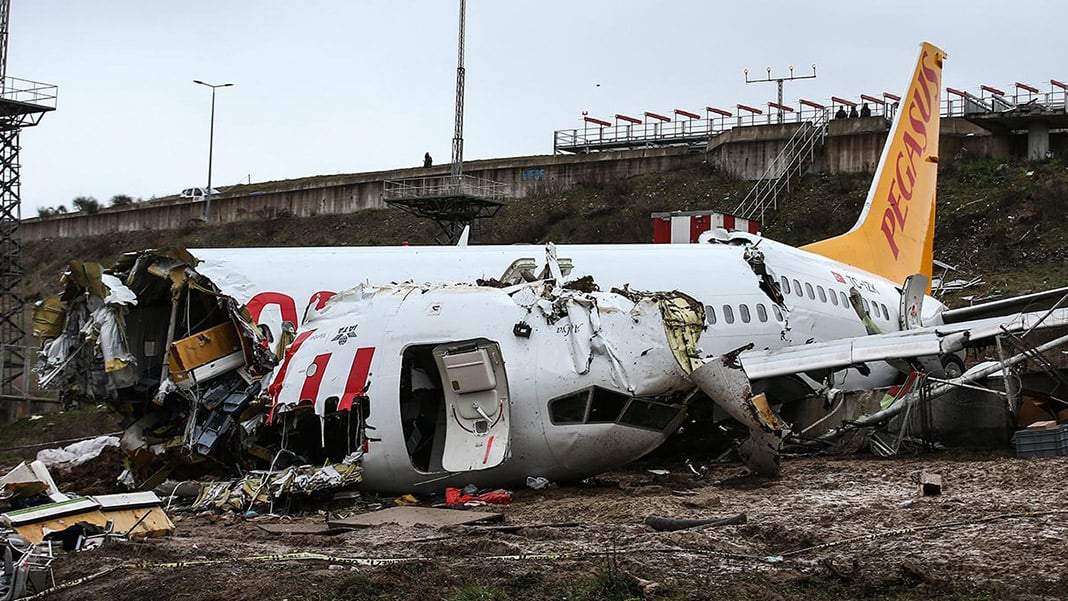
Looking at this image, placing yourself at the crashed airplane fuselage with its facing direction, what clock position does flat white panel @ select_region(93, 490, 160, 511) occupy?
The flat white panel is roughly at 12 o'clock from the crashed airplane fuselage.

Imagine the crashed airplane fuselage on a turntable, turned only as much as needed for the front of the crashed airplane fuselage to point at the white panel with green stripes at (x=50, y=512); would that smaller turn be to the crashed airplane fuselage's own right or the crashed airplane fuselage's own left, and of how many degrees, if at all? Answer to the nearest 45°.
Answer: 0° — it already faces it

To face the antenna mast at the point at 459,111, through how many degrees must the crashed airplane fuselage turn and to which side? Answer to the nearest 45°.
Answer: approximately 135° to its right

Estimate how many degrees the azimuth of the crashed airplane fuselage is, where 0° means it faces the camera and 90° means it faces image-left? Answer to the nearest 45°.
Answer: approximately 45°

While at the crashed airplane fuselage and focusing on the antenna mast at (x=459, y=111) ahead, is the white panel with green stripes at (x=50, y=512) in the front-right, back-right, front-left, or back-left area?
back-left

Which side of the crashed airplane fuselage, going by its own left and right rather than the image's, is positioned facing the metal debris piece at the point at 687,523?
left
